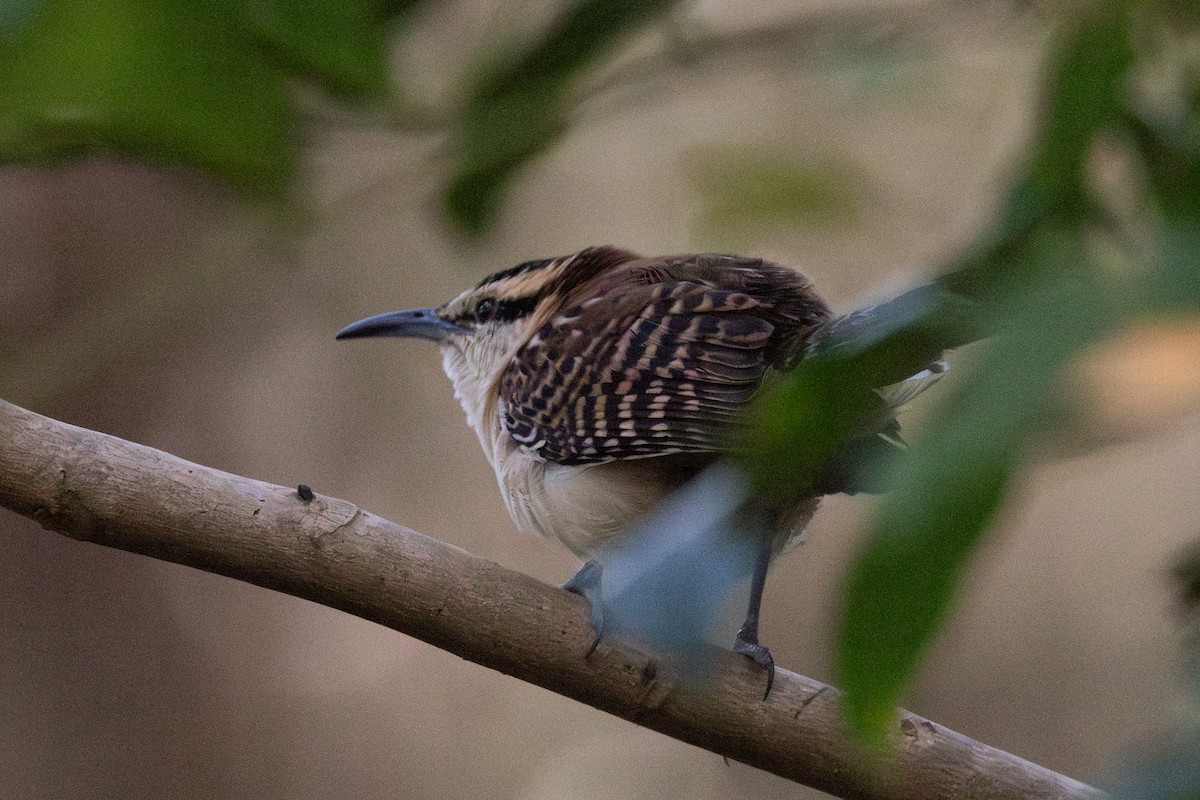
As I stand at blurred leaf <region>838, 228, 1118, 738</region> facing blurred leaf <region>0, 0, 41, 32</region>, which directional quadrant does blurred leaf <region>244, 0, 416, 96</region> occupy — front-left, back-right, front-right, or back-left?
front-right

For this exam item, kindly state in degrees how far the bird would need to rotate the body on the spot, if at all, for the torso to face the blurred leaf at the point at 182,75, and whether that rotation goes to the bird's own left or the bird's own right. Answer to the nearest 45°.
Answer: approximately 90° to the bird's own left

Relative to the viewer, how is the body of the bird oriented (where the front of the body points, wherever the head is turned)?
to the viewer's left

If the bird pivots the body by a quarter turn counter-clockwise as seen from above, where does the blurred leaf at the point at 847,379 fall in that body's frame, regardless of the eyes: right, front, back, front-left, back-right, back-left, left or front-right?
front
